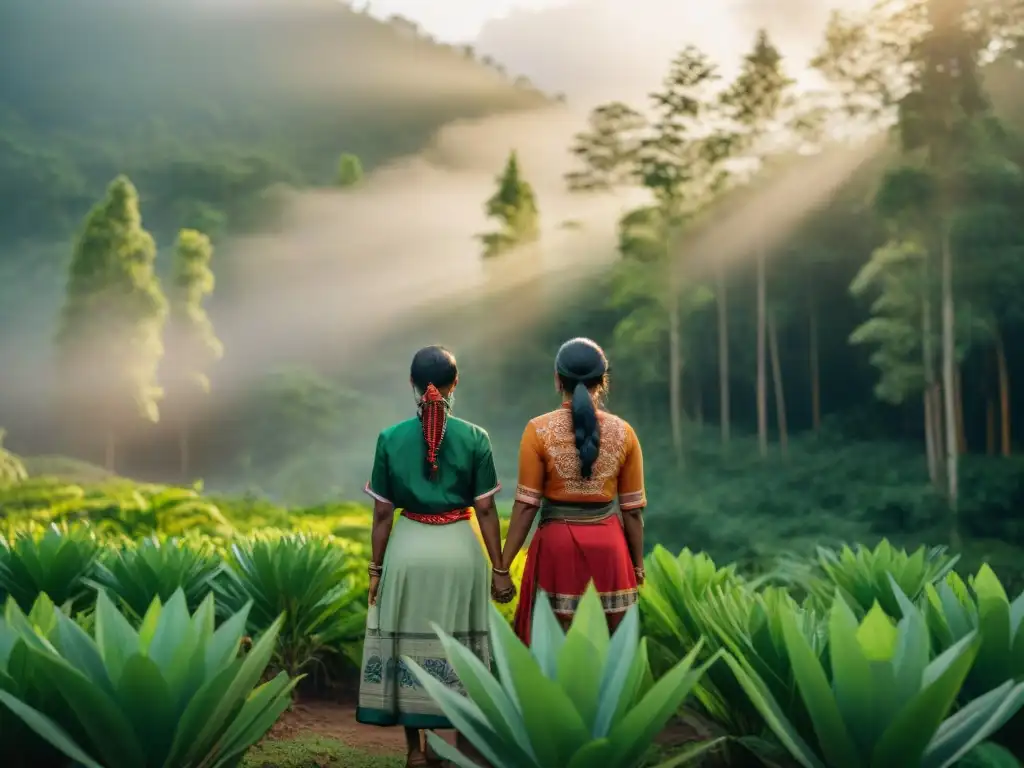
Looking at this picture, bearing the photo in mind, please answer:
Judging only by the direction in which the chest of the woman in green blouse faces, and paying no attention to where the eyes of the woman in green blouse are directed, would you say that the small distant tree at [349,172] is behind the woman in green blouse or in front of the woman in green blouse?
in front

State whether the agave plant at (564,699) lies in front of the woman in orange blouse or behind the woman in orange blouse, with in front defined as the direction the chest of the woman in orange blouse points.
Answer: behind

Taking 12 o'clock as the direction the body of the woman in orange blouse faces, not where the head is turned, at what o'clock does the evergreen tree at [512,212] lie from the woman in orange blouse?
The evergreen tree is roughly at 12 o'clock from the woman in orange blouse.

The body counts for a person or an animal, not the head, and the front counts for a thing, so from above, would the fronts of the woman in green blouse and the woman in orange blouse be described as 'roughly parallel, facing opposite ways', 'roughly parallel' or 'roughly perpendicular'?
roughly parallel

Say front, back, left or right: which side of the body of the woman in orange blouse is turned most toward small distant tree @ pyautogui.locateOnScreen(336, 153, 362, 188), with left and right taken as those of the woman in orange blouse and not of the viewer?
front

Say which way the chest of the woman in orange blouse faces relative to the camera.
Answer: away from the camera

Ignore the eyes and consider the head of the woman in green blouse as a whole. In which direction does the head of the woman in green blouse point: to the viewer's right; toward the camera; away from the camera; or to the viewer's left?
away from the camera

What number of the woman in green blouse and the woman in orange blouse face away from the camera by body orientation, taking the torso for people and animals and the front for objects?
2

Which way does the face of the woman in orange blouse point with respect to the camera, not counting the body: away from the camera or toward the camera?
away from the camera

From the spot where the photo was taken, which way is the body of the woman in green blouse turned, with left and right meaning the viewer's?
facing away from the viewer
